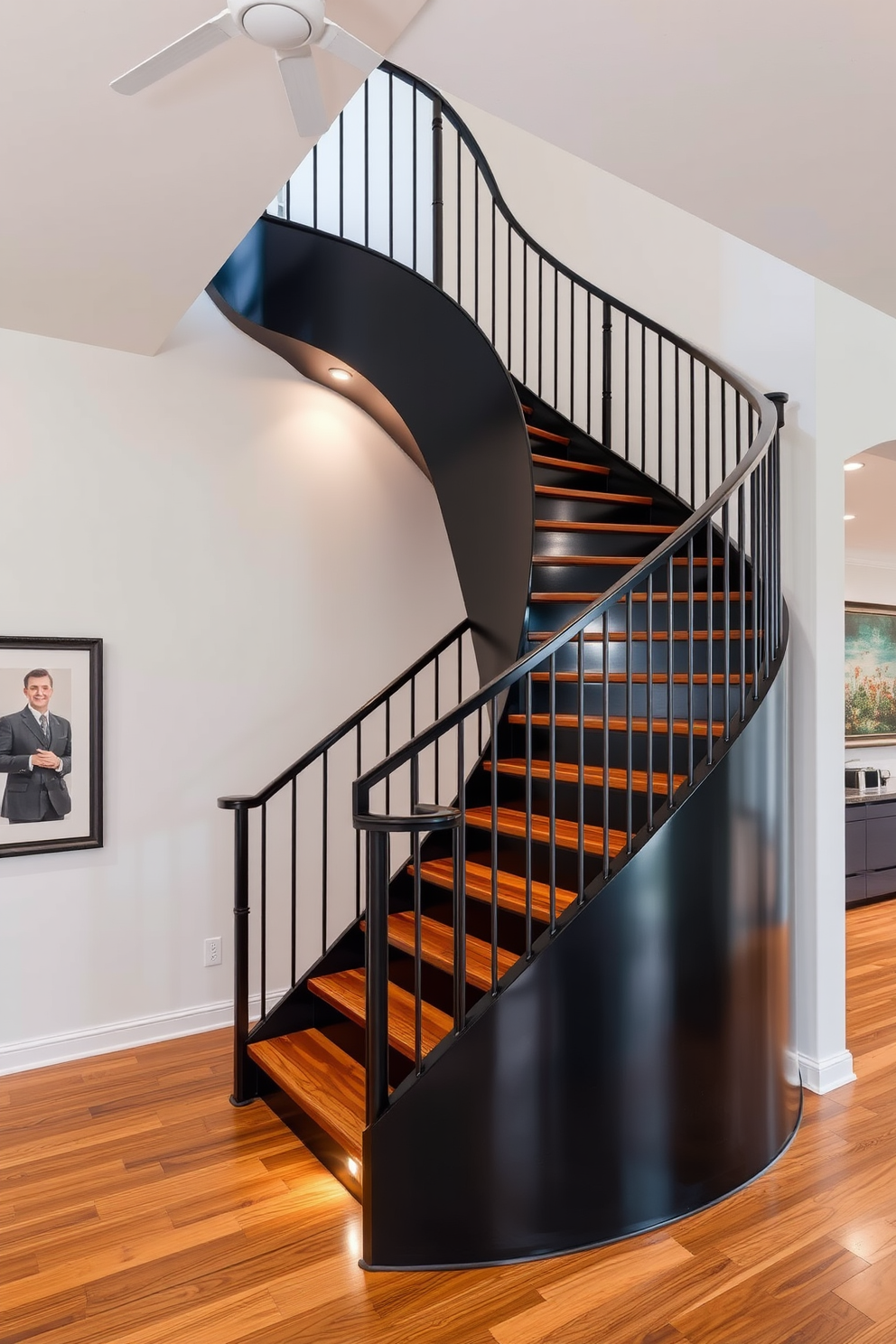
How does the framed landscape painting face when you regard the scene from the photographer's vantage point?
facing the viewer and to the right of the viewer

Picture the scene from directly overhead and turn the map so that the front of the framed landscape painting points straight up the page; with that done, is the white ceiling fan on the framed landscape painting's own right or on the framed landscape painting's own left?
on the framed landscape painting's own right

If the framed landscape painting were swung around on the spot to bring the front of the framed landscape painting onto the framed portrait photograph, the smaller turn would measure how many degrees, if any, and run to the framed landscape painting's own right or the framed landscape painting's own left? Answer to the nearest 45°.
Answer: approximately 90° to the framed landscape painting's own right

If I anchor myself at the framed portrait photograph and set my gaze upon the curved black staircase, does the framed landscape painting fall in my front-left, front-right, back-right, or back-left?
front-left

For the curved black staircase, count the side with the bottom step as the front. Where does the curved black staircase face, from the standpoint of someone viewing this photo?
facing the viewer and to the left of the viewer

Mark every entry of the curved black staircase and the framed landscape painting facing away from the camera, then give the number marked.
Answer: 0

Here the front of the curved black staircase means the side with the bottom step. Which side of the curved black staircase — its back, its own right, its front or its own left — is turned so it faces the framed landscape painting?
back
